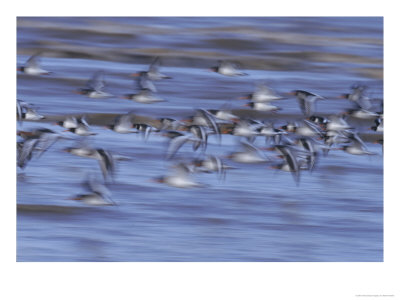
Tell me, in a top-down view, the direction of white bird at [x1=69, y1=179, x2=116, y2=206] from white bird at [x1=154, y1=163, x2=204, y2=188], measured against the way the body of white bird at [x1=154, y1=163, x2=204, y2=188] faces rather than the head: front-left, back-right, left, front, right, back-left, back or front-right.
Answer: front

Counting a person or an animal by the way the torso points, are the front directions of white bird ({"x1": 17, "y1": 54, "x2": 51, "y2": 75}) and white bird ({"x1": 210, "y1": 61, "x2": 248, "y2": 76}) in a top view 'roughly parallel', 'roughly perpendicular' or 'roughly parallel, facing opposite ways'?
roughly parallel

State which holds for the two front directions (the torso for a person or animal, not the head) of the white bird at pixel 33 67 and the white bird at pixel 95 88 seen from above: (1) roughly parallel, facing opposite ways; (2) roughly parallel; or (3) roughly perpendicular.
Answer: roughly parallel

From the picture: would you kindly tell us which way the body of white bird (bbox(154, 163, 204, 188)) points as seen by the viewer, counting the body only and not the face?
to the viewer's left

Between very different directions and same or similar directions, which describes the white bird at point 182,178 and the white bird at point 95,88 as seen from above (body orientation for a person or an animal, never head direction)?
same or similar directions

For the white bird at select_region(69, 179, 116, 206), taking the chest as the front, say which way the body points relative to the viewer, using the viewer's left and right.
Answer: facing to the left of the viewer

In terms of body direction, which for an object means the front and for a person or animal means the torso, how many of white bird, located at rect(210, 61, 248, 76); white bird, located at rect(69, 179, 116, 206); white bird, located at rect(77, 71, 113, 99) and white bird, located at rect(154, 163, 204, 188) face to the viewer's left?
4
